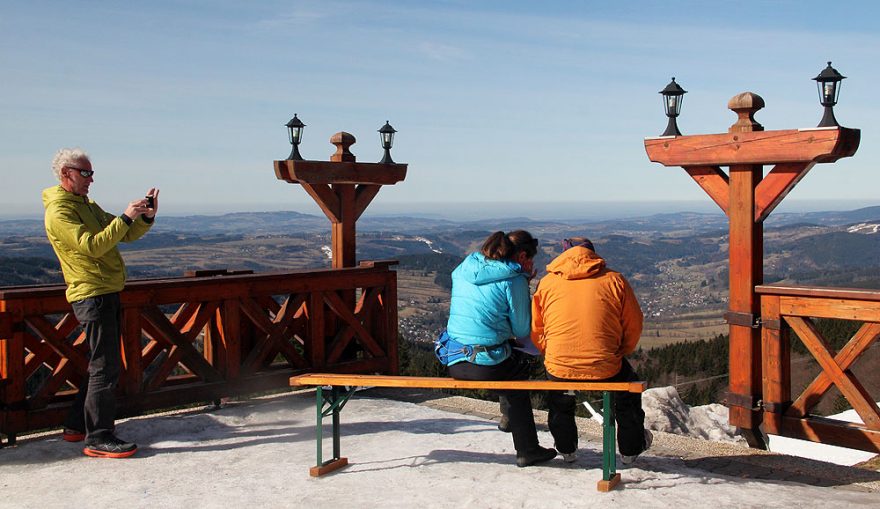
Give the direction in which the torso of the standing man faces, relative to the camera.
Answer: to the viewer's right

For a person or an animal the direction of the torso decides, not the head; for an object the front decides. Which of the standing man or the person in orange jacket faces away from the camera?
the person in orange jacket

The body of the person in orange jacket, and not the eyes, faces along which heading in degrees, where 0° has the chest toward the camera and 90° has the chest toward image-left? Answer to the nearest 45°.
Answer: approximately 180°

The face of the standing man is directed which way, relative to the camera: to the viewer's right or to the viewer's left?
to the viewer's right

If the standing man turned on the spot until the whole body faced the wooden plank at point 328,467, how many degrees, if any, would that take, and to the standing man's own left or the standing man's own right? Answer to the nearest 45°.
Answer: approximately 45° to the standing man's own right

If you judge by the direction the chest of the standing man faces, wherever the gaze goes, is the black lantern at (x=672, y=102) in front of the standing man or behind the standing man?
in front

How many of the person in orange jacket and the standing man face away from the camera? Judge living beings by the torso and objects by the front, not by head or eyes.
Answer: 1

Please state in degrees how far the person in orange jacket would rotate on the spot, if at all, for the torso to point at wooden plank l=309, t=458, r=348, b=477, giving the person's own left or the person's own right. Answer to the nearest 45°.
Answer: approximately 90° to the person's own left

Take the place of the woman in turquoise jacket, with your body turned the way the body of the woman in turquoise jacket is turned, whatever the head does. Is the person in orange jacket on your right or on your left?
on your right

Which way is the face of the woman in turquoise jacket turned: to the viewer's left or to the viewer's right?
to the viewer's right
